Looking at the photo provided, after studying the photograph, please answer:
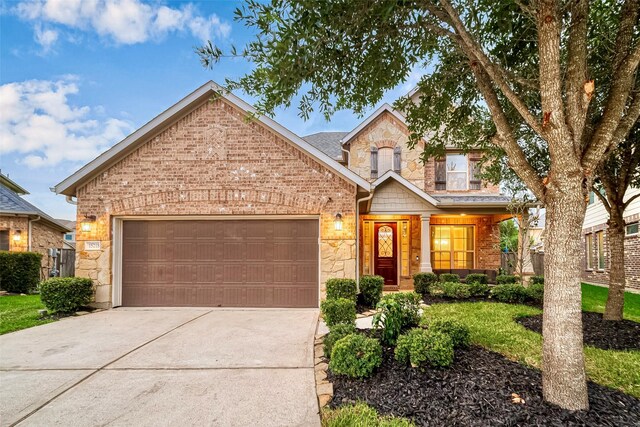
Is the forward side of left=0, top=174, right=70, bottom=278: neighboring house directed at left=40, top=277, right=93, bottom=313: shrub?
yes

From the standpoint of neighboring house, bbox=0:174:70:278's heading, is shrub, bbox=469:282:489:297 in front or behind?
in front

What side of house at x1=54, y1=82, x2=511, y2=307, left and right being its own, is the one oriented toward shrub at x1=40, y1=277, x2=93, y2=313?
right

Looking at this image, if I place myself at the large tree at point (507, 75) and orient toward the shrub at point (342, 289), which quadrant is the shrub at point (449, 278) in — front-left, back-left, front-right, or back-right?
front-right

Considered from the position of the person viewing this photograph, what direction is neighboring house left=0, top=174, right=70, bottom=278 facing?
facing the viewer

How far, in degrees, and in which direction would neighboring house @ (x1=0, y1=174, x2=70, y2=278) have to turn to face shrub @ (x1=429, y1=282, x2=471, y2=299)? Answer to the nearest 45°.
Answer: approximately 45° to its left

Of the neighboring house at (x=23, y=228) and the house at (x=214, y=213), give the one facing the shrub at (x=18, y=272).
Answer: the neighboring house

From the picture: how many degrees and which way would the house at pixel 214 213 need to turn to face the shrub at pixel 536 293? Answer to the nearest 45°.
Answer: approximately 90° to its left

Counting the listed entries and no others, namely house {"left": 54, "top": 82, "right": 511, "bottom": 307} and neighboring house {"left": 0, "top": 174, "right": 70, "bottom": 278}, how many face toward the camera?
2

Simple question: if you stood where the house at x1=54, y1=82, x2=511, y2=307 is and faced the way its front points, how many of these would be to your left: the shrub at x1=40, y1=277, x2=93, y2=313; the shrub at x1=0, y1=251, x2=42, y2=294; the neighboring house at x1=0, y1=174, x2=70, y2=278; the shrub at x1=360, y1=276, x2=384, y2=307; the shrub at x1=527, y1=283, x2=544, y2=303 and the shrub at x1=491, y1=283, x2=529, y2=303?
3

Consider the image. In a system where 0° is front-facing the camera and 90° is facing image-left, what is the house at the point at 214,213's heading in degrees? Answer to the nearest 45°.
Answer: approximately 0°
